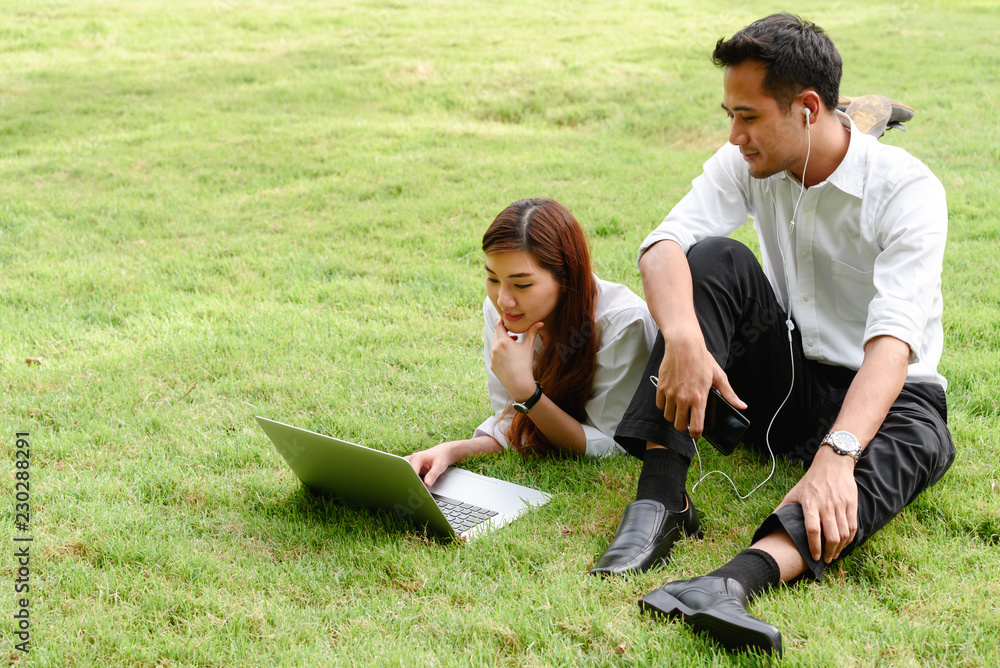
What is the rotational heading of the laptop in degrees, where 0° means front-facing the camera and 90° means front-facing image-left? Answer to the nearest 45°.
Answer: approximately 225°

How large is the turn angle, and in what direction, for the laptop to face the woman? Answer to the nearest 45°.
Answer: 0° — it already faces them

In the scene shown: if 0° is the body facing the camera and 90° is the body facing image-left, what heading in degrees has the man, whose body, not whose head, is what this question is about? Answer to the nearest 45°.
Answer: approximately 45°

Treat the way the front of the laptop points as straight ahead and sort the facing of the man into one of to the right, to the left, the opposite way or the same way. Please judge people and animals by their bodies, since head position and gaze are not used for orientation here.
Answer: the opposite way

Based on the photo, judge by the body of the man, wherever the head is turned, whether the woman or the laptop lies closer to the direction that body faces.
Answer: the laptop
